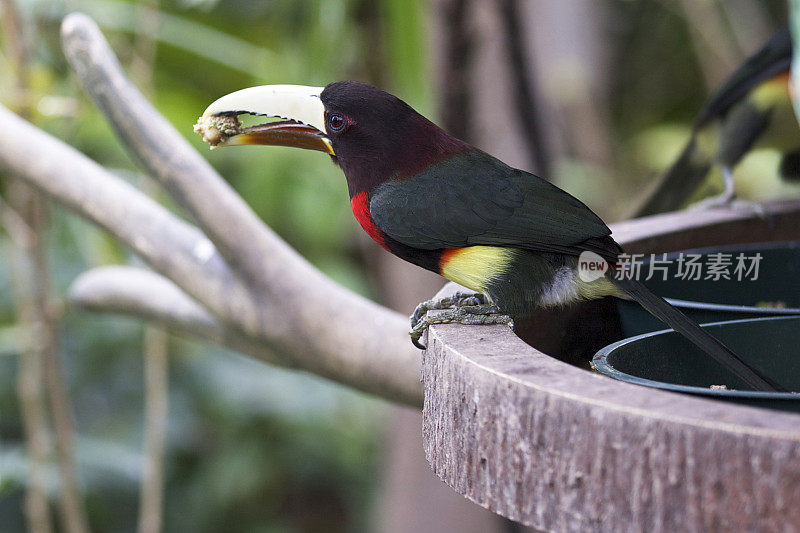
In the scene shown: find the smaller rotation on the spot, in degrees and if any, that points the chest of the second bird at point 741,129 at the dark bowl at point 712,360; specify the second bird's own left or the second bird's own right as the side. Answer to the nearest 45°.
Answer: approximately 90° to the second bird's own right

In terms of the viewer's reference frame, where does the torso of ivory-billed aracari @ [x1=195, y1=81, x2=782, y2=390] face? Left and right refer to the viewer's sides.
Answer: facing to the left of the viewer

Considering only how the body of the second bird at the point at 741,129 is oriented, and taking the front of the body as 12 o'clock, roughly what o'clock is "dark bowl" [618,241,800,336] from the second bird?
The dark bowl is roughly at 3 o'clock from the second bird.

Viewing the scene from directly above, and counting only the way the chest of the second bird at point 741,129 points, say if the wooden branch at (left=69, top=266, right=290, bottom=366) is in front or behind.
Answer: behind

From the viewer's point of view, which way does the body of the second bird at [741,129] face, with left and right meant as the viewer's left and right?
facing to the right of the viewer

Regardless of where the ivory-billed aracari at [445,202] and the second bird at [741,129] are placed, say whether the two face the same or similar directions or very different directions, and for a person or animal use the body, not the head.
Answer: very different directions

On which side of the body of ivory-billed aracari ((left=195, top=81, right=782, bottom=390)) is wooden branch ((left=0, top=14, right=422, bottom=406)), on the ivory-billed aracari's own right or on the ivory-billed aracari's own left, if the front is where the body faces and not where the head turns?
on the ivory-billed aracari's own right
